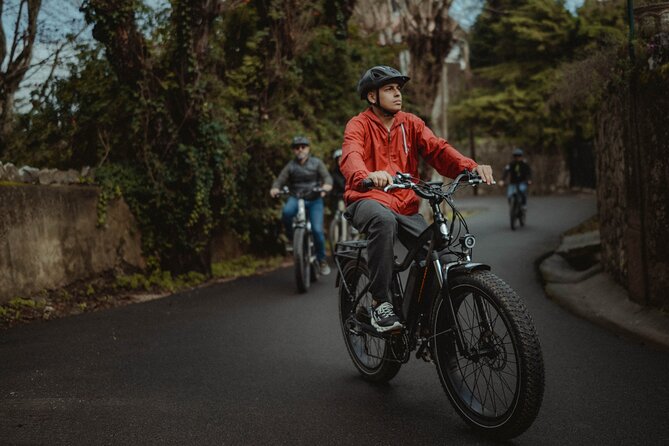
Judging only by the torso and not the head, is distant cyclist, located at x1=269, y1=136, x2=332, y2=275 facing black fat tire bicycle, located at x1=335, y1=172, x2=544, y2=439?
yes

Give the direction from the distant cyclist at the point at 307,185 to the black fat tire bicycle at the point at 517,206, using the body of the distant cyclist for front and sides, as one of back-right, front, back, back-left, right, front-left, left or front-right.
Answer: back-left

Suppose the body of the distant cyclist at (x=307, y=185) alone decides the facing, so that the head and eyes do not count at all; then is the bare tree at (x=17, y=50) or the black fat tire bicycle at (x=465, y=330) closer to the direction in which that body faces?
the black fat tire bicycle

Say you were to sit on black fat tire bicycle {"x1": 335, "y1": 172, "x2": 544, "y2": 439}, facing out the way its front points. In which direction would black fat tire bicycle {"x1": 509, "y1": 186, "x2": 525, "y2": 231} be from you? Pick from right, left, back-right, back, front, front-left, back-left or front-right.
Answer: back-left

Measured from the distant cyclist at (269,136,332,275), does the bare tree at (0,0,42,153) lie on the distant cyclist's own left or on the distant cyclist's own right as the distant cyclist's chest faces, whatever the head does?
on the distant cyclist's own right

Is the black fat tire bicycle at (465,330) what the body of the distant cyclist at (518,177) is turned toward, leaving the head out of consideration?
yes

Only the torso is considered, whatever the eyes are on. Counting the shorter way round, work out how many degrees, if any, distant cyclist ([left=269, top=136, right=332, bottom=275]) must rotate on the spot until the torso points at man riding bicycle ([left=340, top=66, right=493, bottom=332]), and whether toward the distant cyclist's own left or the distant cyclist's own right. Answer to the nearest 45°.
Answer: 0° — they already face them

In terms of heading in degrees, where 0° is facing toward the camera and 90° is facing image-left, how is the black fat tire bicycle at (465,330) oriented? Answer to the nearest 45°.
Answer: approximately 315°

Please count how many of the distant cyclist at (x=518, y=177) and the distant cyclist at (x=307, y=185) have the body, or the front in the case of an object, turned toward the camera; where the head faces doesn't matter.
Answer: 2

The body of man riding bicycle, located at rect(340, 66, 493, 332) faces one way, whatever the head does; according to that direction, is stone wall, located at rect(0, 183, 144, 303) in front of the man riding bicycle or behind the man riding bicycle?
behind

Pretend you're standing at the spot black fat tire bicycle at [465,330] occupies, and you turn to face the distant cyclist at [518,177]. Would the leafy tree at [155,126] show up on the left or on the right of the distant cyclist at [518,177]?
left
